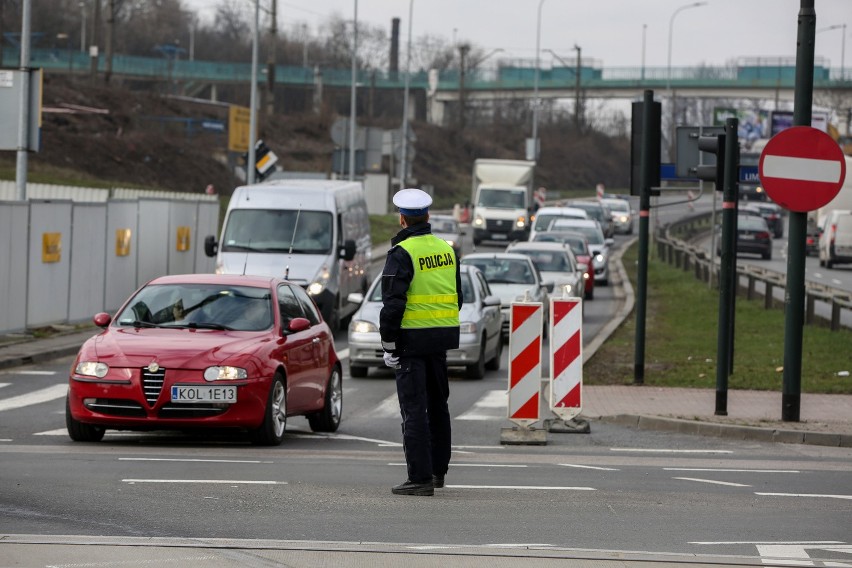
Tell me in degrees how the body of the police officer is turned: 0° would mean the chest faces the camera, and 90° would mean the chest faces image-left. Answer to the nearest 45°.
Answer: approximately 135°

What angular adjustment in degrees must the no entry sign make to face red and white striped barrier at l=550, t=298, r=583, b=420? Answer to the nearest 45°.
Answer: approximately 45° to its right

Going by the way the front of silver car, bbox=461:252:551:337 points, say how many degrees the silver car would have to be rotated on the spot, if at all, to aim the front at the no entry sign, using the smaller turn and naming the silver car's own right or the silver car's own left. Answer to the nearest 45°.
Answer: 0° — it already faces it

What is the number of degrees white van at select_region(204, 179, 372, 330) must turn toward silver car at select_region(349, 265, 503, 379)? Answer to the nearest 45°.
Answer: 0° — it already faces it

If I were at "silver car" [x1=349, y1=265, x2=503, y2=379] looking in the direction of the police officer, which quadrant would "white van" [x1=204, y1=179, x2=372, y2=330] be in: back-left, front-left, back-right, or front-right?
back-right

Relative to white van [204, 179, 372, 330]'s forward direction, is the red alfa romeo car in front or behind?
in front

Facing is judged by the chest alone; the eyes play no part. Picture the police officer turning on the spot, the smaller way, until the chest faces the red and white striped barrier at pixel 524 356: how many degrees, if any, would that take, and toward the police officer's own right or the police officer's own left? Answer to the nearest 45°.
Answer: approximately 45° to the police officer's own right

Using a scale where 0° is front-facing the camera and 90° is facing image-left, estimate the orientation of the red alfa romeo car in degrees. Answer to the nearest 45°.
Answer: approximately 45°

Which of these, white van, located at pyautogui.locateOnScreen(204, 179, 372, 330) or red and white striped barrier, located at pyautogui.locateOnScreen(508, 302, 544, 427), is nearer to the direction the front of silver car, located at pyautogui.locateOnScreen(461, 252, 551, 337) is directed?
the red and white striped barrier

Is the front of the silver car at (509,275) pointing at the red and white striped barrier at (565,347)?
yes
